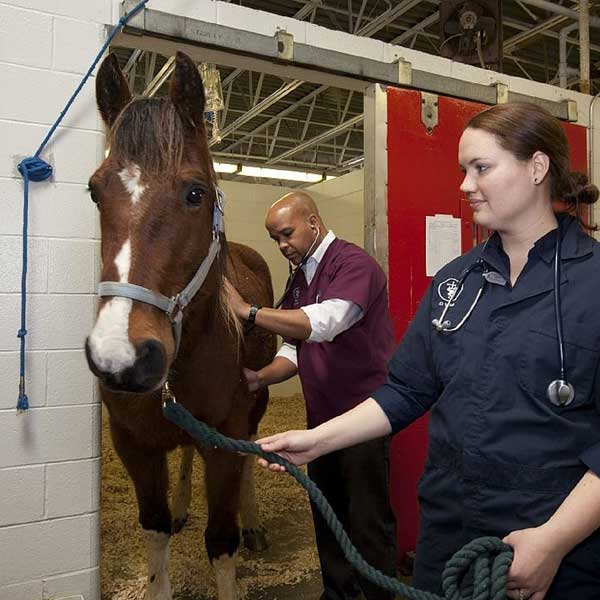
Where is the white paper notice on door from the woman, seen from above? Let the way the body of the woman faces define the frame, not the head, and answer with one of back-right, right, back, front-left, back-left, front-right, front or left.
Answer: back-right

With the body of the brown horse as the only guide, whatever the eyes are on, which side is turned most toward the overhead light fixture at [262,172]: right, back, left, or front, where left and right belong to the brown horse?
back

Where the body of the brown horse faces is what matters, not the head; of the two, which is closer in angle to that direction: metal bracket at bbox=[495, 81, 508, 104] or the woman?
the woman

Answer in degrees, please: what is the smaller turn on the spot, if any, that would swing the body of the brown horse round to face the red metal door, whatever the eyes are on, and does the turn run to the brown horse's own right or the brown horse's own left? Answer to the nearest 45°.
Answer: approximately 135° to the brown horse's own left

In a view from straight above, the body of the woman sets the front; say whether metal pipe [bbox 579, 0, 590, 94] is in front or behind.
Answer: behind

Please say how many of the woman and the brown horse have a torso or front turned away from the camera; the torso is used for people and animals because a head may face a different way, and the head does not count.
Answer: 0

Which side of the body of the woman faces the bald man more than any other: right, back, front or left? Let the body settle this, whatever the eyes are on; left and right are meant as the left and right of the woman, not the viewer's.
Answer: right

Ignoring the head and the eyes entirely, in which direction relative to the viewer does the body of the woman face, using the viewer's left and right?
facing the viewer and to the left of the viewer

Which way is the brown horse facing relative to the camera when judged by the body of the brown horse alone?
toward the camera
